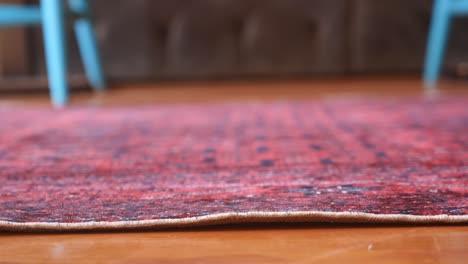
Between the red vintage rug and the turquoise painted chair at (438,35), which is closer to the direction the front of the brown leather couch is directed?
the red vintage rug

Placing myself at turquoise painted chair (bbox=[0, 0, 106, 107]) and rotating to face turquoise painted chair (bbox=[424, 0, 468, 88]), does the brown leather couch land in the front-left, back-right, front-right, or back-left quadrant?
front-left

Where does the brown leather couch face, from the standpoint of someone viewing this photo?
facing the viewer

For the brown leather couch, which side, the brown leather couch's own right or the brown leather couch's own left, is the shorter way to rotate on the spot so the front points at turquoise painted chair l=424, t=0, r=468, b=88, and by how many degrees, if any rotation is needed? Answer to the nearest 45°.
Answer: approximately 90° to the brown leather couch's own left

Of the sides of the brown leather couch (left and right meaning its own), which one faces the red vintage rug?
front

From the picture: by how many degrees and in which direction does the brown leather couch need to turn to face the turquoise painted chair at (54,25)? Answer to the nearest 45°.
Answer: approximately 45° to its right
